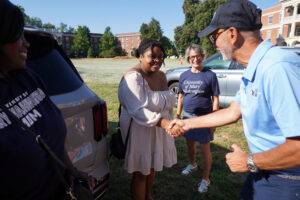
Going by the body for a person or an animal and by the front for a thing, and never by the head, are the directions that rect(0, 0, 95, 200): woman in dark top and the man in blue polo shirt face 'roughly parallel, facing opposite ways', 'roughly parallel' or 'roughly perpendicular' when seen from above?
roughly parallel, facing opposite ways

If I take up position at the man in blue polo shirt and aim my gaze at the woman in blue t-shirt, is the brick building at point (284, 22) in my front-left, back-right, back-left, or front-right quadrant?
front-right

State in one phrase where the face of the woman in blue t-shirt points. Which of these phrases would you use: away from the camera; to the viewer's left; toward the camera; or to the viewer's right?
toward the camera

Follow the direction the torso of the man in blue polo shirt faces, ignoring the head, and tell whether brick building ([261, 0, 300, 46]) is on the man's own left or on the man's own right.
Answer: on the man's own right

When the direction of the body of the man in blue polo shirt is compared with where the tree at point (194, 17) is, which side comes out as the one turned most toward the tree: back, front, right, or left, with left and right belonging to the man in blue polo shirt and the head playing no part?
right

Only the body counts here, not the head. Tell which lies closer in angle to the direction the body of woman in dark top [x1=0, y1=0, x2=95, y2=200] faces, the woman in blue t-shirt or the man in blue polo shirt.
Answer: the man in blue polo shirt

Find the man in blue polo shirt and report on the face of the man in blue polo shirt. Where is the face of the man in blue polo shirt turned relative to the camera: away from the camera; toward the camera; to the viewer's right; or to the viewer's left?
to the viewer's left

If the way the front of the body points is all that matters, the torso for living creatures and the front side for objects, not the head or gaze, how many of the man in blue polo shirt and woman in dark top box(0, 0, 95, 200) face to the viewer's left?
1

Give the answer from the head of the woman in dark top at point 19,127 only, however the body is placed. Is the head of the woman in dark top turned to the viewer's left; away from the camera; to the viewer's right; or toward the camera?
to the viewer's right

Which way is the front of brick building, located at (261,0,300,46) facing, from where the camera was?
facing the viewer and to the left of the viewer

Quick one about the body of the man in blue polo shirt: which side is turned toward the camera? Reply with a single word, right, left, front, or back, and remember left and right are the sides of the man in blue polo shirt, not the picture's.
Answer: left

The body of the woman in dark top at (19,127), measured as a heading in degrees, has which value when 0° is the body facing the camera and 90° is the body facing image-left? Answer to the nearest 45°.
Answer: approximately 315°

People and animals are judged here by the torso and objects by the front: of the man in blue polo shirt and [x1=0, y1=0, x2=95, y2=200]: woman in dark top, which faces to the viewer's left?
the man in blue polo shirt
